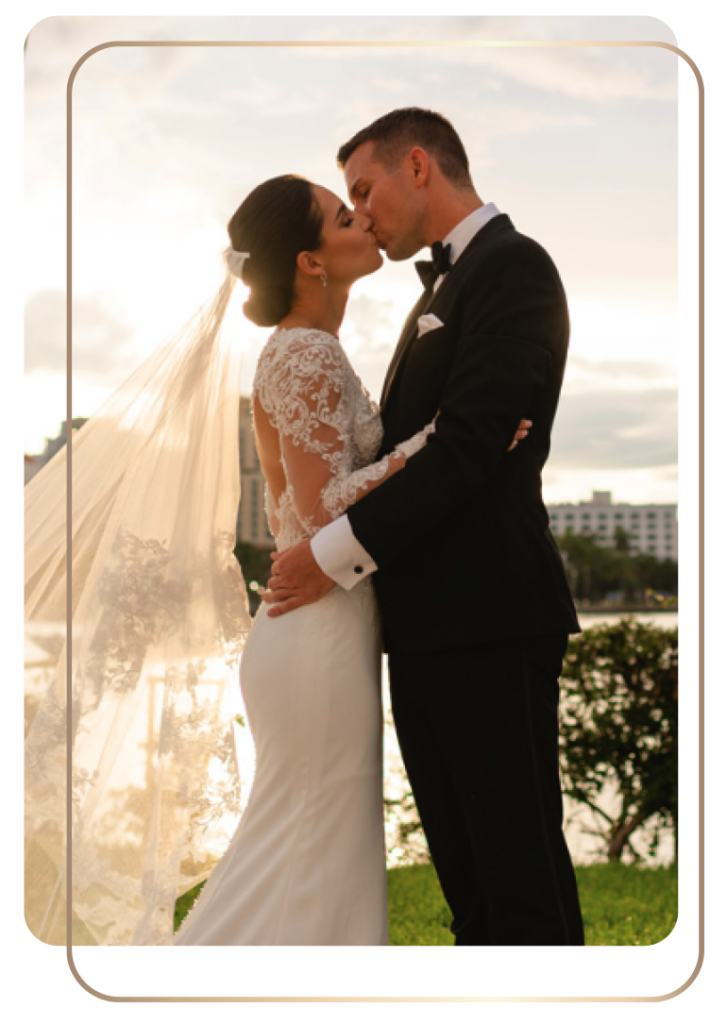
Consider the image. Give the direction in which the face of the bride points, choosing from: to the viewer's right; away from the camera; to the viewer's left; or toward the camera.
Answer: to the viewer's right

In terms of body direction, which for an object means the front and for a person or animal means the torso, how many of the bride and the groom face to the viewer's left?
1

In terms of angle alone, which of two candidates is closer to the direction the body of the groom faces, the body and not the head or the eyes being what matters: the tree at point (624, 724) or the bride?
the bride

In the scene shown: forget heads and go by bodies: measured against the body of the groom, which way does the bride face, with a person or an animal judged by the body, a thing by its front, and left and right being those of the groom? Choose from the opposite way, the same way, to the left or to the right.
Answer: the opposite way

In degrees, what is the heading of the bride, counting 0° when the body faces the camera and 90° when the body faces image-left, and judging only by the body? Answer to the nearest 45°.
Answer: approximately 270°

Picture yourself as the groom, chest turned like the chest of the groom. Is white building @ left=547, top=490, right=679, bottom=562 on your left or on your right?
on your right

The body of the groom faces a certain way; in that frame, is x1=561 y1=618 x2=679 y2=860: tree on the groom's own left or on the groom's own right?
on the groom's own right

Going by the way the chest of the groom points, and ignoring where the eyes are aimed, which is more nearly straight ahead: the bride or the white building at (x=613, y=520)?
the bride

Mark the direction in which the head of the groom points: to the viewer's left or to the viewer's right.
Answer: to the viewer's left

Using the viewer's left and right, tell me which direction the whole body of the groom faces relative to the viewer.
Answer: facing to the left of the viewer
